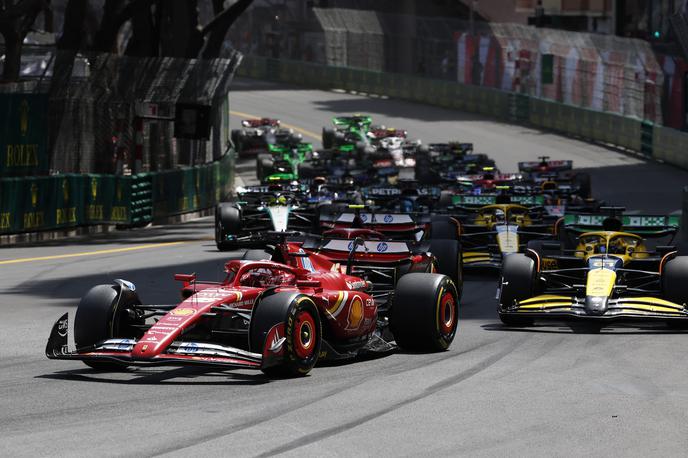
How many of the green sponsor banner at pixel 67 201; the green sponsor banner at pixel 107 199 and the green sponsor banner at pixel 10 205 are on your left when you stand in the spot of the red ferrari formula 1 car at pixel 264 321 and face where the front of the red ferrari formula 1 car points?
0

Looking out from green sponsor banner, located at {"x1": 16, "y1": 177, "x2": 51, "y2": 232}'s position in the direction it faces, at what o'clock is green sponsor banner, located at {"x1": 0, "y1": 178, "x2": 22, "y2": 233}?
green sponsor banner, located at {"x1": 0, "y1": 178, "x2": 22, "y2": 233} is roughly at 3 o'clock from green sponsor banner, located at {"x1": 16, "y1": 177, "x2": 51, "y2": 232}.

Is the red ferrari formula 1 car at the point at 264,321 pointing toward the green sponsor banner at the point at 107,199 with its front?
no

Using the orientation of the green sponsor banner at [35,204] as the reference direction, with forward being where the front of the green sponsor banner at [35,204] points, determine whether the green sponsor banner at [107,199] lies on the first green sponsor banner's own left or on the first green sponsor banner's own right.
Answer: on the first green sponsor banner's own left

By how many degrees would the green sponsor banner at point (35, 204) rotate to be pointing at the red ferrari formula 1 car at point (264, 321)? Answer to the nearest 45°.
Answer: approximately 45° to its right

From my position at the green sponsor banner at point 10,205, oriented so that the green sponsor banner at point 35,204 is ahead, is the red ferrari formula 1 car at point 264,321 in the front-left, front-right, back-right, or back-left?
back-right

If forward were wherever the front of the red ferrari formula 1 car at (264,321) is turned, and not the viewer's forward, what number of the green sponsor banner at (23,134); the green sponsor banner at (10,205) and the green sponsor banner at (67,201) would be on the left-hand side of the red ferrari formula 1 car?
0

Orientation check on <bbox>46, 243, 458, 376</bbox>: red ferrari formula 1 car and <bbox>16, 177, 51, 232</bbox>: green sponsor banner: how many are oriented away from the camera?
0

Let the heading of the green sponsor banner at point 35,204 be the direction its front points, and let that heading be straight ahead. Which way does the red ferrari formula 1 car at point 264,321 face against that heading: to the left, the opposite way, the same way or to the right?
to the right

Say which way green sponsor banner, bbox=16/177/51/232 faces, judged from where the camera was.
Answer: facing the viewer and to the right of the viewer

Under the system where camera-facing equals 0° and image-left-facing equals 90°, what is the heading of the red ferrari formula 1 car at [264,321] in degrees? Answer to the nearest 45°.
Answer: approximately 45°

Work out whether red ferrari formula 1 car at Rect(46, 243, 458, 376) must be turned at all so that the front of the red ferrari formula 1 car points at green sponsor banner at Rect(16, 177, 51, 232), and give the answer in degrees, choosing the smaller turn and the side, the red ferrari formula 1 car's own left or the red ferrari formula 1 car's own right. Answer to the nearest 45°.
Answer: approximately 135° to the red ferrari formula 1 car's own right

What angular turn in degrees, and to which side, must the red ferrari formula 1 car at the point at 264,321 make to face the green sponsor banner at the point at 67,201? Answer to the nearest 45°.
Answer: approximately 135° to its right
